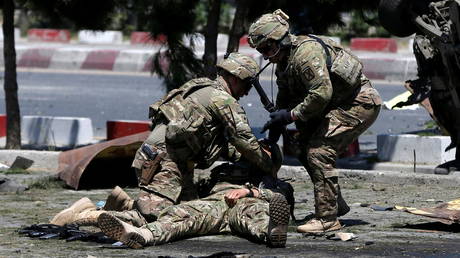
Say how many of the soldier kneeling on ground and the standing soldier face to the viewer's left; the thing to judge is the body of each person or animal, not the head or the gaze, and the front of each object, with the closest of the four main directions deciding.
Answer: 1

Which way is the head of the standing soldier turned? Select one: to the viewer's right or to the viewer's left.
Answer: to the viewer's left

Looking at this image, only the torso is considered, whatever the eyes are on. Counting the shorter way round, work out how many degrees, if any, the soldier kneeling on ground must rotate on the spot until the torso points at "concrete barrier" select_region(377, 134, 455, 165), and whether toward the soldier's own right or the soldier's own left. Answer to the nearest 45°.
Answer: approximately 45° to the soldier's own left

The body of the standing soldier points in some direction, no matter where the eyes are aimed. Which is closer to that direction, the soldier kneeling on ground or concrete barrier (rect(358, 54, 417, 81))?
the soldier kneeling on ground

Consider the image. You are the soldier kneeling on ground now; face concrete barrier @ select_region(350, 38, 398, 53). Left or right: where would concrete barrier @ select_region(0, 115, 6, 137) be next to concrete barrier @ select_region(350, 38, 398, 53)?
left

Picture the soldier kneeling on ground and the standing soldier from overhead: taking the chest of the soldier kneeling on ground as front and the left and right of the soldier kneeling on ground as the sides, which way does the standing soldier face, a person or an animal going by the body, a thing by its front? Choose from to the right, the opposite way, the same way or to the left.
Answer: the opposite way

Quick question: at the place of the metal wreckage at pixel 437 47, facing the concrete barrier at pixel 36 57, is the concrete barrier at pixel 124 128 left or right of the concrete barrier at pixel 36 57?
left

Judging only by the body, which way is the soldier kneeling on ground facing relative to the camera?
to the viewer's right

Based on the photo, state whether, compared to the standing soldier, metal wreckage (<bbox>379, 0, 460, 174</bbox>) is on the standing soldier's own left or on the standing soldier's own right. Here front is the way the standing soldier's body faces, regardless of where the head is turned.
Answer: on the standing soldier's own right

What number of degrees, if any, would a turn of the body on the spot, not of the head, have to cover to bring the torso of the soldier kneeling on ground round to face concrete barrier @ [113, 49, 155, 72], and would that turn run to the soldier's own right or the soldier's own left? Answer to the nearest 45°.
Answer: approximately 90° to the soldier's own left

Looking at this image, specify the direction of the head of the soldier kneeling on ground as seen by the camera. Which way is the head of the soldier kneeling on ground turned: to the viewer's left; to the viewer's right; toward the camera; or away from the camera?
to the viewer's right

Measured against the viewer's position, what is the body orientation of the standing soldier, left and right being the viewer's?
facing to the left of the viewer
